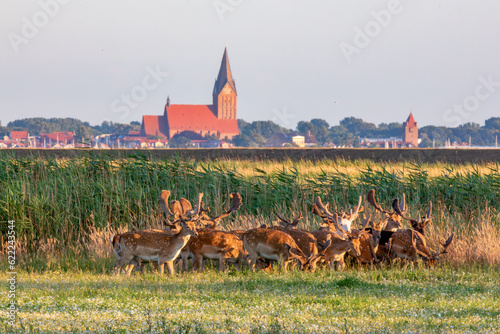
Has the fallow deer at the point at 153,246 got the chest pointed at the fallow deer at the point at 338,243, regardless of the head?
yes

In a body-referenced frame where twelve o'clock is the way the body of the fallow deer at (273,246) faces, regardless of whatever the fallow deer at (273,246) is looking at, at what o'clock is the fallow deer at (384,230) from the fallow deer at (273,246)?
the fallow deer at (384,230) is roughly at 11 o'clock from the fallow deer at (273,246).

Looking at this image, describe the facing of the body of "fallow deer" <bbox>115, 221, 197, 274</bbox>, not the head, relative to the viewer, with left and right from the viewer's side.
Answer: facing to the right of the viewer

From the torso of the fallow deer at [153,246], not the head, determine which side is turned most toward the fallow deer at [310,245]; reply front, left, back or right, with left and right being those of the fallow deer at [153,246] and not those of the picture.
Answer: front

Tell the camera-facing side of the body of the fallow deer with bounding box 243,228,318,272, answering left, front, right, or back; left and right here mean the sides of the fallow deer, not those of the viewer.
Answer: right

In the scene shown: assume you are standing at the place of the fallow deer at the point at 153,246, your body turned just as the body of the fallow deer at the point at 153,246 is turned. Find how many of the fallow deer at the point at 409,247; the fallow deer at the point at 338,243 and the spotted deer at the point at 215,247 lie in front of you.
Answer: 3

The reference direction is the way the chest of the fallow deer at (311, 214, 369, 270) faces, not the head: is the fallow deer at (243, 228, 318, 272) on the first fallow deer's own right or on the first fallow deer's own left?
on the first fallow deer's own right

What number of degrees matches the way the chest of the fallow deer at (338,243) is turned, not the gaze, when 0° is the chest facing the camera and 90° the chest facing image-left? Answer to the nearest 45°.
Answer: approximately 315°

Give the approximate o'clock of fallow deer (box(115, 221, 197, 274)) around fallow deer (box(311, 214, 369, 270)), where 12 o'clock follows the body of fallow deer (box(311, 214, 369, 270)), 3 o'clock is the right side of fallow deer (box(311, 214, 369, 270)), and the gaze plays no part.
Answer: fallow deer (box(115, 221, 197, 274)) is roughly at 4 o'clock from fallow deer (box(311, 214, 369, 270)).

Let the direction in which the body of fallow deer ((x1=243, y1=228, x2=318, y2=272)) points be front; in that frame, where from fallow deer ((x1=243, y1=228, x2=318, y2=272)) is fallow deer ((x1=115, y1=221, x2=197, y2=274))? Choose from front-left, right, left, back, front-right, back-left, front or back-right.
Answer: back

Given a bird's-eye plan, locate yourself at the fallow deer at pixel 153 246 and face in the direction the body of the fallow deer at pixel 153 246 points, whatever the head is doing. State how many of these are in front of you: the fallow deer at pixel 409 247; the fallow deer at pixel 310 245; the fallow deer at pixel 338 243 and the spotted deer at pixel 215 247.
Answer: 4

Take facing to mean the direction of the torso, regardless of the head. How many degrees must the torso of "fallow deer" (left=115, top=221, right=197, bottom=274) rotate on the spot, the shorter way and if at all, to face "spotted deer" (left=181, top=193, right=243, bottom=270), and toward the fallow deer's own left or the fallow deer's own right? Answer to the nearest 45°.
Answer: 0° — it already faces it
